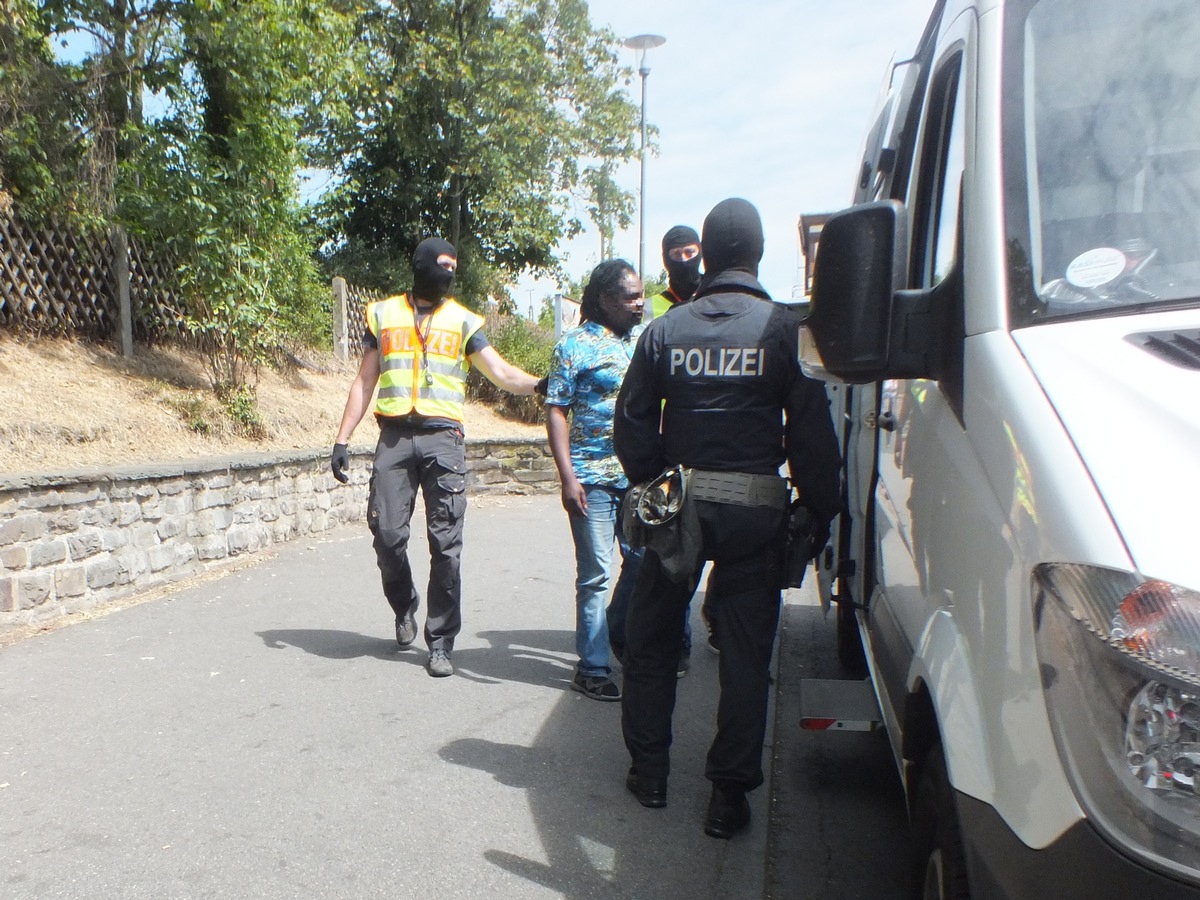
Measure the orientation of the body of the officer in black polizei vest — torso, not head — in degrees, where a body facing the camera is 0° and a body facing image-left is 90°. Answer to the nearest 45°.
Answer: approximately 180°

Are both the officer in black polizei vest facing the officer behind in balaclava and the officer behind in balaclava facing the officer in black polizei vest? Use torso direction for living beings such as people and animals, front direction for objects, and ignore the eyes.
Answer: yes

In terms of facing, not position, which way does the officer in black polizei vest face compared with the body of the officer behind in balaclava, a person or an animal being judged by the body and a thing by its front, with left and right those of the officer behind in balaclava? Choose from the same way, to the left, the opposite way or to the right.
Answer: the opposite way

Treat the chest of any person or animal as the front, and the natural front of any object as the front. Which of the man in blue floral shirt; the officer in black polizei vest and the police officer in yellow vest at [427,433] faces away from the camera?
the officer in black polizei vest

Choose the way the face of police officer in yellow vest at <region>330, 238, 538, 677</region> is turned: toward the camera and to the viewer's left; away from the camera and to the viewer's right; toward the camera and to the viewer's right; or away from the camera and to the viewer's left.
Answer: toward the camera and to the viewer's right

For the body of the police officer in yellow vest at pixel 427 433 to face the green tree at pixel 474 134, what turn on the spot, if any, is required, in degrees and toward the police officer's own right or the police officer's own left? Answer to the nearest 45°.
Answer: approximately 180°

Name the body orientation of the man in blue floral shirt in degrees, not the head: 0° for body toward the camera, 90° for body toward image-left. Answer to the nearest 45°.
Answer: approximately 315°
